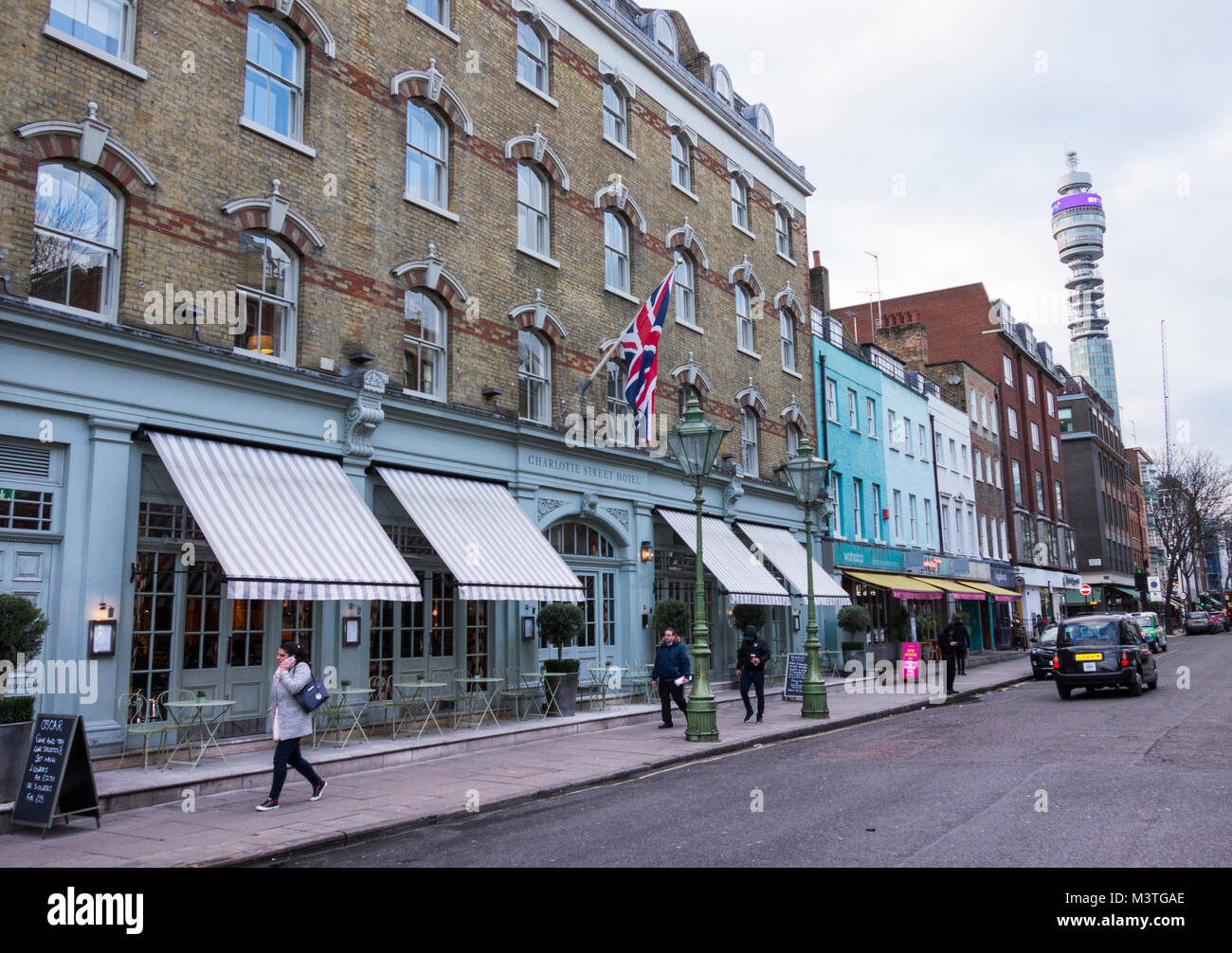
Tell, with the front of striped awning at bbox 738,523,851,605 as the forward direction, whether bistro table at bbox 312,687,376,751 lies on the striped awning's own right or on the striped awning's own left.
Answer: on the striped awning's own right

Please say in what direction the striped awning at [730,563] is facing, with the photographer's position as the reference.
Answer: facing the viewer and to the right of the viewer

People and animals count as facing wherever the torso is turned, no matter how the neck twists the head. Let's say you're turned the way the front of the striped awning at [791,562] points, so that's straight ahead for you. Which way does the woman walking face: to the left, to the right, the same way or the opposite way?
to the right

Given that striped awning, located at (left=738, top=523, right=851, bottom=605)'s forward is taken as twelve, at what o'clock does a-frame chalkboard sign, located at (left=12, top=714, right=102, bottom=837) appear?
a-frame chalkboard sign is roughly at 2 o'clock from striped awning.

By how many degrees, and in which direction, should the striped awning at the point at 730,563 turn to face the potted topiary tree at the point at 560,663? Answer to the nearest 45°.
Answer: approximately 90° to its right

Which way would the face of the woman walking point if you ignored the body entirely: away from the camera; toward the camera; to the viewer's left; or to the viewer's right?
to the viewer's left

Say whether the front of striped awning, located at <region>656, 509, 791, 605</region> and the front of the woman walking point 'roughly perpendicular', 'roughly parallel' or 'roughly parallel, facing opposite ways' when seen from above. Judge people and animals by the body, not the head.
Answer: roughly perpendicular

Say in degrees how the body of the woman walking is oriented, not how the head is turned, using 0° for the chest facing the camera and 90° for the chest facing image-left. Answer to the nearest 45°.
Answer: approximately 90°

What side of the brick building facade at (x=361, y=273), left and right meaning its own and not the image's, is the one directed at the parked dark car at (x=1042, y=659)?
left

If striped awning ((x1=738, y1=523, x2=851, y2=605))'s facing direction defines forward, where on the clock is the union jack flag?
The union jack flag is roughly at 2 o'clock from the striped awning.

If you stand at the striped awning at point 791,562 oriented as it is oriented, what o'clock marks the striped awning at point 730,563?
the striped awning at point 730,563 is roughly at 2 o'clock from the striped awning at point 791,562.

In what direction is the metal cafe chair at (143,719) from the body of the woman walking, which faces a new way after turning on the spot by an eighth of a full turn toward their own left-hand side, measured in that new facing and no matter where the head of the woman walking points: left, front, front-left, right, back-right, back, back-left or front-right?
right

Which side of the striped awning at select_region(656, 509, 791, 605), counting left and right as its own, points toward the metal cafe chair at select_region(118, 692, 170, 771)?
right

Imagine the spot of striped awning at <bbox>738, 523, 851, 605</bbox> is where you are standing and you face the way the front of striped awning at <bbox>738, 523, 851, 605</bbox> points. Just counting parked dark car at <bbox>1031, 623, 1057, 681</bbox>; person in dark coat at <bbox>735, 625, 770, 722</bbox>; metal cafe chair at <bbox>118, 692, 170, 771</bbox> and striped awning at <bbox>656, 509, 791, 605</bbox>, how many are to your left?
1

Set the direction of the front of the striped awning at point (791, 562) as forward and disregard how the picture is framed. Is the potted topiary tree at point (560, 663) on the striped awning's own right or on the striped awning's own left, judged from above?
on the striped awning's own right
